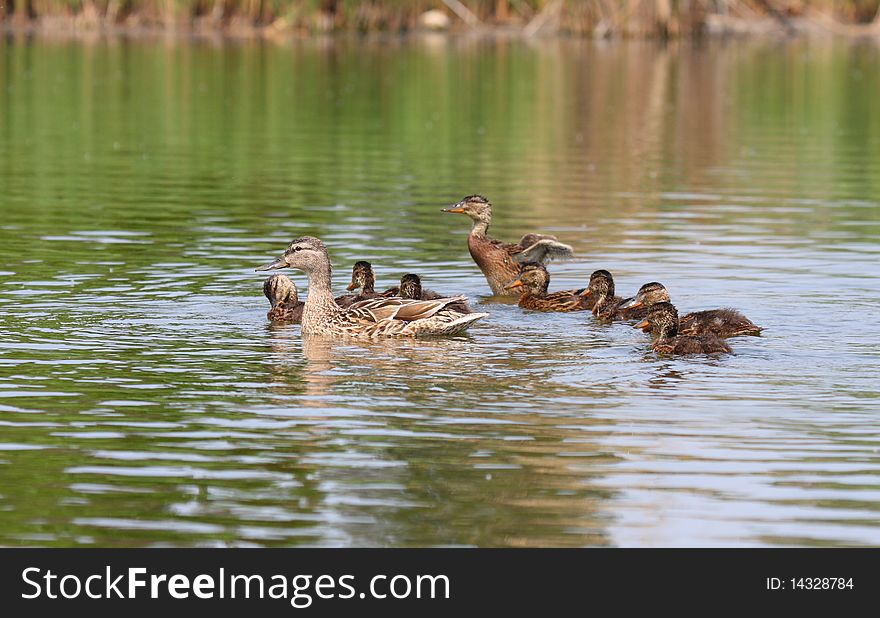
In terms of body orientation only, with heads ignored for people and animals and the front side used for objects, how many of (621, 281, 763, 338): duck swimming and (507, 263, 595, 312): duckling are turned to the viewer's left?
2

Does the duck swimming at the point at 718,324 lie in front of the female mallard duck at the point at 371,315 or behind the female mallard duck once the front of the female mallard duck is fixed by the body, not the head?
behind

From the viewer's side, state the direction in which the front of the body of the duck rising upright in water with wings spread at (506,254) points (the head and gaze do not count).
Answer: to the viewer's left

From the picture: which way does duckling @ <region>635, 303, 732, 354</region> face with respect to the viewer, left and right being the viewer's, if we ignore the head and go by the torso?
facing to the left of the viewer

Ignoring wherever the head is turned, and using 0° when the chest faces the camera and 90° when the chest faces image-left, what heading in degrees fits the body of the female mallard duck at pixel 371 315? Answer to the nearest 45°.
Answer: approximately 90°

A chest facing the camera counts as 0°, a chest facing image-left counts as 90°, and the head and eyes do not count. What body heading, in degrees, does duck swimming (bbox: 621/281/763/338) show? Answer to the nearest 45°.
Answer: approximately 90°

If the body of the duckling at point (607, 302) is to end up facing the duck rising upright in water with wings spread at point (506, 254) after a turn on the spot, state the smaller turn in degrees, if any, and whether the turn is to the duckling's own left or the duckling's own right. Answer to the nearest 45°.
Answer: approximately 45° to the duckling's own right

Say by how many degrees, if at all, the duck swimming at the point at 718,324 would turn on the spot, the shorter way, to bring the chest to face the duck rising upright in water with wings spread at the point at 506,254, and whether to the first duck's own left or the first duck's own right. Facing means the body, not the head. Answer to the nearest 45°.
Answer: approximately 45° to the first duck's own right

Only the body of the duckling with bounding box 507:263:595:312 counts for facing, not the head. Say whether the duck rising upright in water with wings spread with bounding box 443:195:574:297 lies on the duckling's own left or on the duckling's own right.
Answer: on the duckling's own right

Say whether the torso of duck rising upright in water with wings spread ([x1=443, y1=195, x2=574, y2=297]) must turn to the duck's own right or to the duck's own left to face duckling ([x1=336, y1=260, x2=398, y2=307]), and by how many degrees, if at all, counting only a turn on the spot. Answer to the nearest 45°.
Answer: approximately 45° to the duck's own left

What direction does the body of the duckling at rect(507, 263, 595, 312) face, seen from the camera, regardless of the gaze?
to the viewer's left

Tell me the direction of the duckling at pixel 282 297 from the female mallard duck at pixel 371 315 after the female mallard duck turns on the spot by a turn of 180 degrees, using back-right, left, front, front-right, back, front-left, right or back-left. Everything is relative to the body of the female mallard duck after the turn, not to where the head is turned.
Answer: back-left

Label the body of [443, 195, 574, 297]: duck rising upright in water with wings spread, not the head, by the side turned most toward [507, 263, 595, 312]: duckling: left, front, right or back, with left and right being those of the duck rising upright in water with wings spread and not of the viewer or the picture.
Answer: left

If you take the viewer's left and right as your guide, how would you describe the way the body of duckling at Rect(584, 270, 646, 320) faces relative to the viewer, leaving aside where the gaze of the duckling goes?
facing to the left of the viewer
